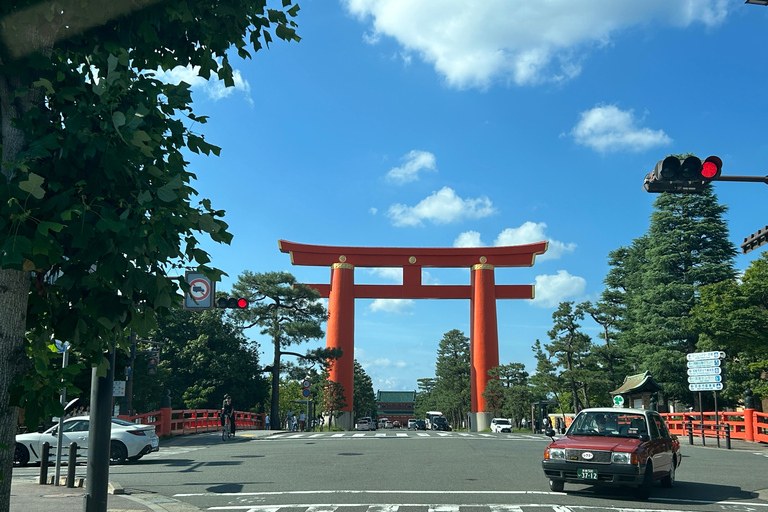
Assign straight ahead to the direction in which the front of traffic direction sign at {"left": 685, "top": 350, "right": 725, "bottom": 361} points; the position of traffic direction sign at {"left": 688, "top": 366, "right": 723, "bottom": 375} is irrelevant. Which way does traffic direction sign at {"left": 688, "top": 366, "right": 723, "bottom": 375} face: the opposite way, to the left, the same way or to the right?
the same way

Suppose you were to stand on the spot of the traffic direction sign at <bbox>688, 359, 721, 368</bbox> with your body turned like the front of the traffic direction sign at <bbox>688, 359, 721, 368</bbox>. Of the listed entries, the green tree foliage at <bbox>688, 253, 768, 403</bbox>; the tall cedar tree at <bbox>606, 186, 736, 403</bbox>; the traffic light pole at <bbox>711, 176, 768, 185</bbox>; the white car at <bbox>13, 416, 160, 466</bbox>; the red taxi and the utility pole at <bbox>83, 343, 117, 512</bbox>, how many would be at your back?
2

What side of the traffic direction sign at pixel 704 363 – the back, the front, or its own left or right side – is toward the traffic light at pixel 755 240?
front

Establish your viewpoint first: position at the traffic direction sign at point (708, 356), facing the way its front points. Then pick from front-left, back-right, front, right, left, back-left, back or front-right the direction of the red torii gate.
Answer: back-right

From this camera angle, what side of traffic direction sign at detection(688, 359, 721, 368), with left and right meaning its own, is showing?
front

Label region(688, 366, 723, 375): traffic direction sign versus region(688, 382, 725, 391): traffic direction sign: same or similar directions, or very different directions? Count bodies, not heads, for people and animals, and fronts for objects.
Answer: same or similar directions

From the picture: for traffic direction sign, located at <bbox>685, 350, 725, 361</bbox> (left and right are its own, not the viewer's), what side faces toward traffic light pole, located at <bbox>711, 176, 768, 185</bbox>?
front

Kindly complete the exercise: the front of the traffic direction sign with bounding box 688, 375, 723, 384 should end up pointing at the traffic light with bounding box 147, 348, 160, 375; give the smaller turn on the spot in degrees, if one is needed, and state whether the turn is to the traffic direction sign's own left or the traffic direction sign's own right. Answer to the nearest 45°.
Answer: approximately 45° to the traffic direction sign's own right

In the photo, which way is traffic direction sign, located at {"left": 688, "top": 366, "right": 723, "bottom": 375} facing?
toward the camera

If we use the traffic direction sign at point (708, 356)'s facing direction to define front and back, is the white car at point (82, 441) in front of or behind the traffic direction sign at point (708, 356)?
in front
